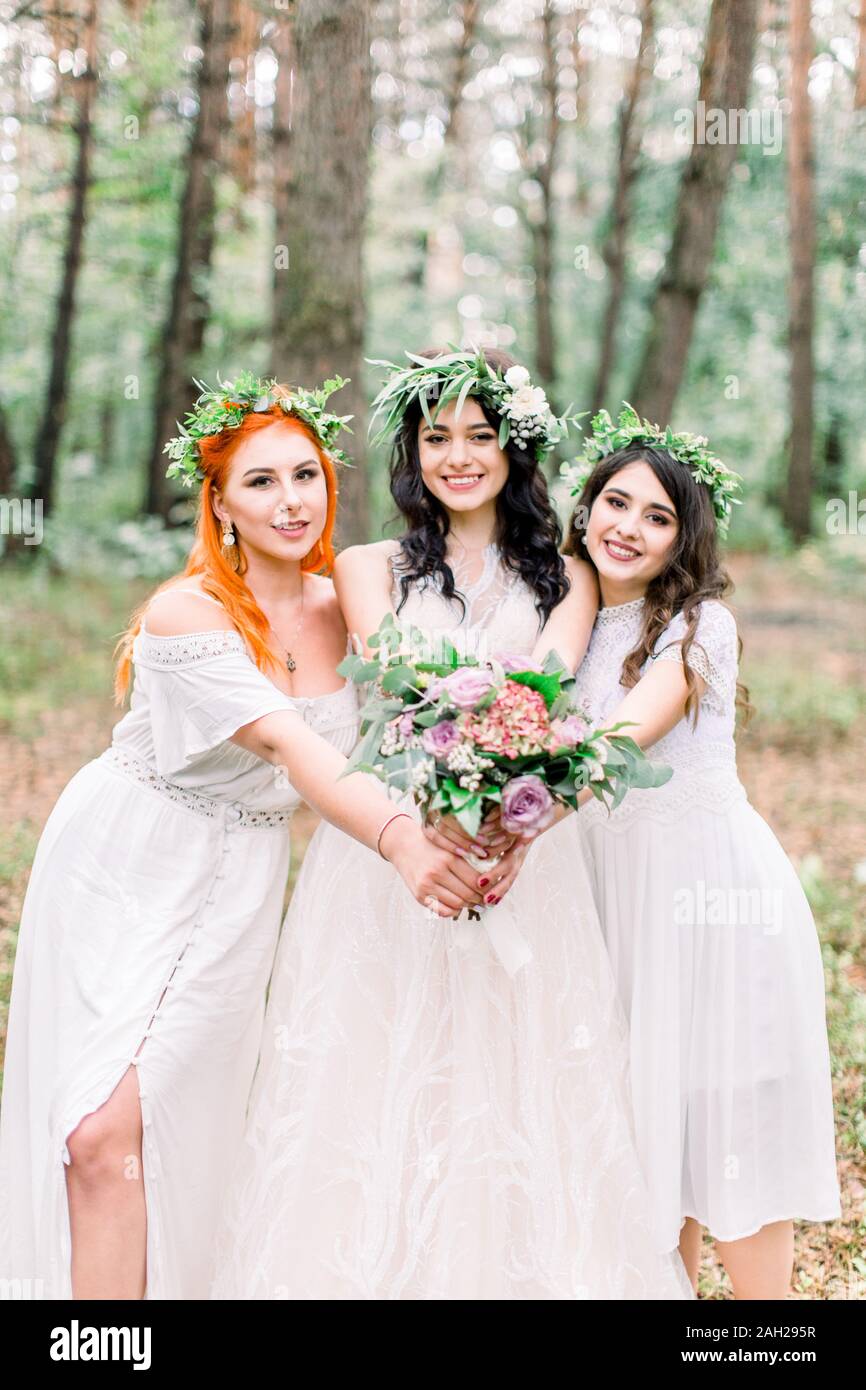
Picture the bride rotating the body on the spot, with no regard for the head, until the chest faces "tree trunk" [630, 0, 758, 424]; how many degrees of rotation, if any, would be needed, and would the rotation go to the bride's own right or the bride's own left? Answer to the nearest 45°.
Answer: approximately 180°

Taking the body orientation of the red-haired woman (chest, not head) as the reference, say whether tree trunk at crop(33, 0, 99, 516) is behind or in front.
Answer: behind

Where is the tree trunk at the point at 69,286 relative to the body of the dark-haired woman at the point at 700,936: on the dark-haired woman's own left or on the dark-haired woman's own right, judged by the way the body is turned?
on the dark-haired woman's own right

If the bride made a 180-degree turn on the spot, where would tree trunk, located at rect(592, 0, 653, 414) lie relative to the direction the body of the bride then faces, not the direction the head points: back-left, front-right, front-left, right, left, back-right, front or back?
front

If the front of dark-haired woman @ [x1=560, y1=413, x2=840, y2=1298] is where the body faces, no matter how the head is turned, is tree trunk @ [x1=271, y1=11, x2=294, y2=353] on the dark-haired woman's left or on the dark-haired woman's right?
on the dark-haired woman's right

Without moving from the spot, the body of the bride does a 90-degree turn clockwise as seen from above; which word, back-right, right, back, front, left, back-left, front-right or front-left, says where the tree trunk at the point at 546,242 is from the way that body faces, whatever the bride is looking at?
right

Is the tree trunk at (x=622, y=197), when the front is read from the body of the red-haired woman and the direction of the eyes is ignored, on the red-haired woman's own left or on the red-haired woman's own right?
on the red-haired woman's own left

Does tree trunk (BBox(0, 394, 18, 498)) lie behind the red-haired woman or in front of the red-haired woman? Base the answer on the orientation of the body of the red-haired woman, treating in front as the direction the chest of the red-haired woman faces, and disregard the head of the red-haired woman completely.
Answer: behind

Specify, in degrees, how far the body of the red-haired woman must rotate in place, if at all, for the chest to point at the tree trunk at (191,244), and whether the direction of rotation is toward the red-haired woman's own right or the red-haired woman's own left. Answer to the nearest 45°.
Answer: approximately 135° to the red-haired woman's own left

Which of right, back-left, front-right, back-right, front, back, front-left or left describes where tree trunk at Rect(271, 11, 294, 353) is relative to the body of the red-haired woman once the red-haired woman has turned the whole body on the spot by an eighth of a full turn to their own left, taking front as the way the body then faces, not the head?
left
